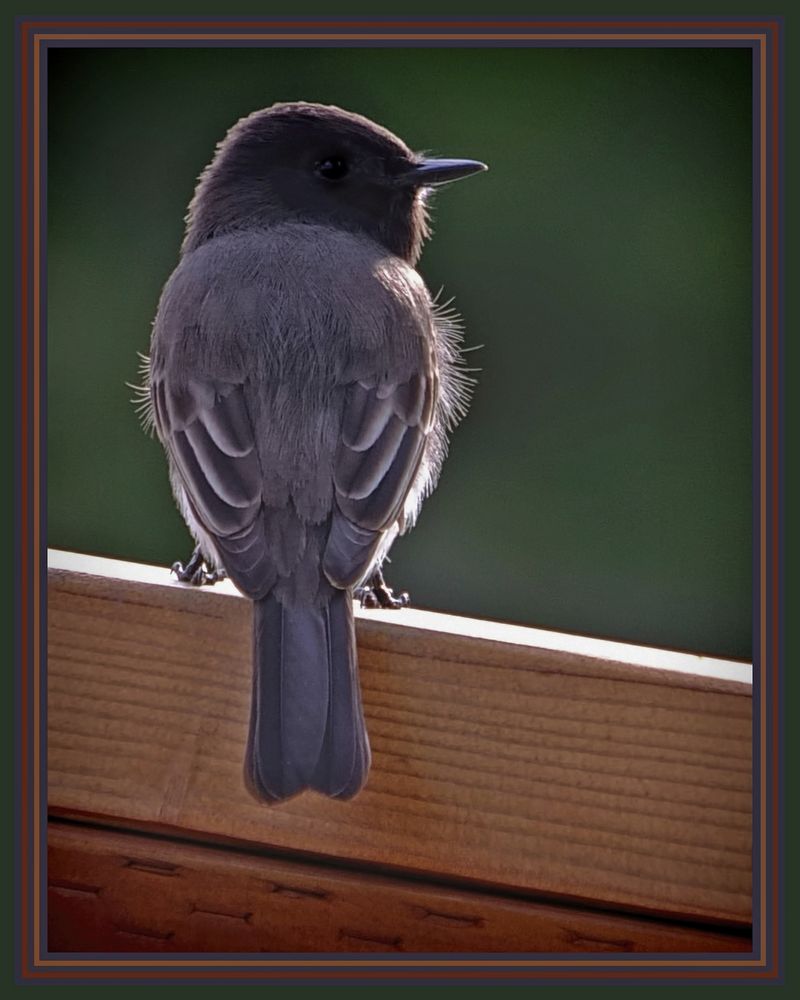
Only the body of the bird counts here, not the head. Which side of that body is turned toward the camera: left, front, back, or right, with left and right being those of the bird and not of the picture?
back
